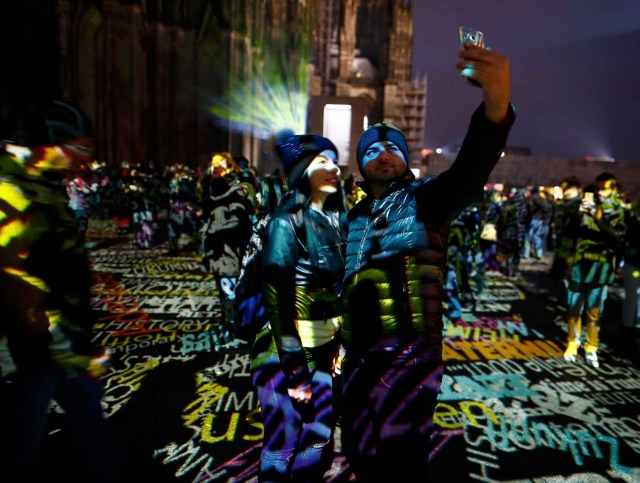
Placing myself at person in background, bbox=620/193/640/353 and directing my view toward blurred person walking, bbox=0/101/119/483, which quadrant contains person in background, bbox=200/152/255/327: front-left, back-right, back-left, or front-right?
front-right

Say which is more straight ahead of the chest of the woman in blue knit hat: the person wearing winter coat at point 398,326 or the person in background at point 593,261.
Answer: the person wearing winter coat

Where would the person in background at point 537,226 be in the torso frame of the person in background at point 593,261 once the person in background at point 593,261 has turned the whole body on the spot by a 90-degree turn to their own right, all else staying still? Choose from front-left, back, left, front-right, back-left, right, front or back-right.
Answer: front-right

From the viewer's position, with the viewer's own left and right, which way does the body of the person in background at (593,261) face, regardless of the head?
facing the viewer and to the left of the viewer

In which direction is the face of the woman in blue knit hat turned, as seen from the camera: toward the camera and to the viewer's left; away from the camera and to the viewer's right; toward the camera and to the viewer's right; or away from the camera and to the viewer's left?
toward the camera and to the viewer's right
